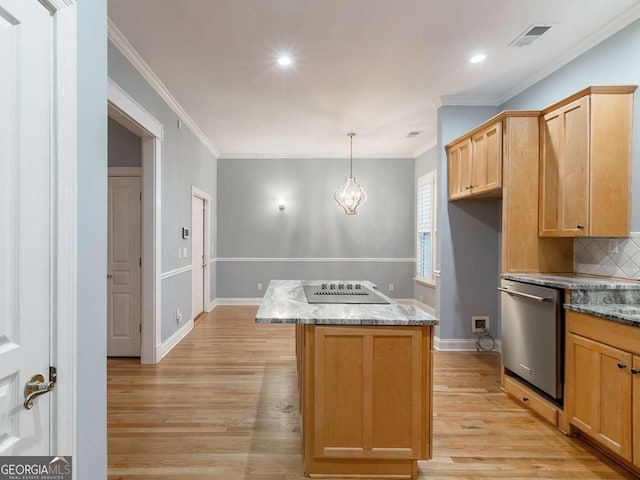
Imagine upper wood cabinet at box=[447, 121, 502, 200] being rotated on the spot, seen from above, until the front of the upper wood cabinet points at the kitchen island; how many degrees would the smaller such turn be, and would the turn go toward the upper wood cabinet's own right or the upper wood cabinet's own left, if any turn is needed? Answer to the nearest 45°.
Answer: approximately 45° to the upper wood cabinet's own left

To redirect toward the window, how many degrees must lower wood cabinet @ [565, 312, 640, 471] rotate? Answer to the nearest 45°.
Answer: approximately 90° to its right

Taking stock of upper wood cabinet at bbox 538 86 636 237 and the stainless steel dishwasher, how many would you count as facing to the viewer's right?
0

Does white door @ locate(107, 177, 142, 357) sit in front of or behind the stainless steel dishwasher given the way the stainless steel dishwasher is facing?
in front

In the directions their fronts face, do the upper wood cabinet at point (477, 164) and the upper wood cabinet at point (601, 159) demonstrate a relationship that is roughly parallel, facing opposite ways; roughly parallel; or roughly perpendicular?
roughly parallel

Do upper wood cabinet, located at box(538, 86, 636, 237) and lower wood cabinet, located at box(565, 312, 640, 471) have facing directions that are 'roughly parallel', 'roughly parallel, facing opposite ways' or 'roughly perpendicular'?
roughly parallel

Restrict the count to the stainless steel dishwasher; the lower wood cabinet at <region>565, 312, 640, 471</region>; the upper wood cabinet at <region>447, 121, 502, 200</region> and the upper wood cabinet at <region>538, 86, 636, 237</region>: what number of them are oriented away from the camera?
0

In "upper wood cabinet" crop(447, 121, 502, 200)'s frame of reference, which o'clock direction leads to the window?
The window is roughly at 4 o'clock from the upper wood cabinet.

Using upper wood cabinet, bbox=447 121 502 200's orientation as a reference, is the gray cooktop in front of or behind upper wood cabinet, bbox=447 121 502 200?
in front

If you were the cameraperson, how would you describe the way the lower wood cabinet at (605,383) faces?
facing the viewer and to the left of the viewer
